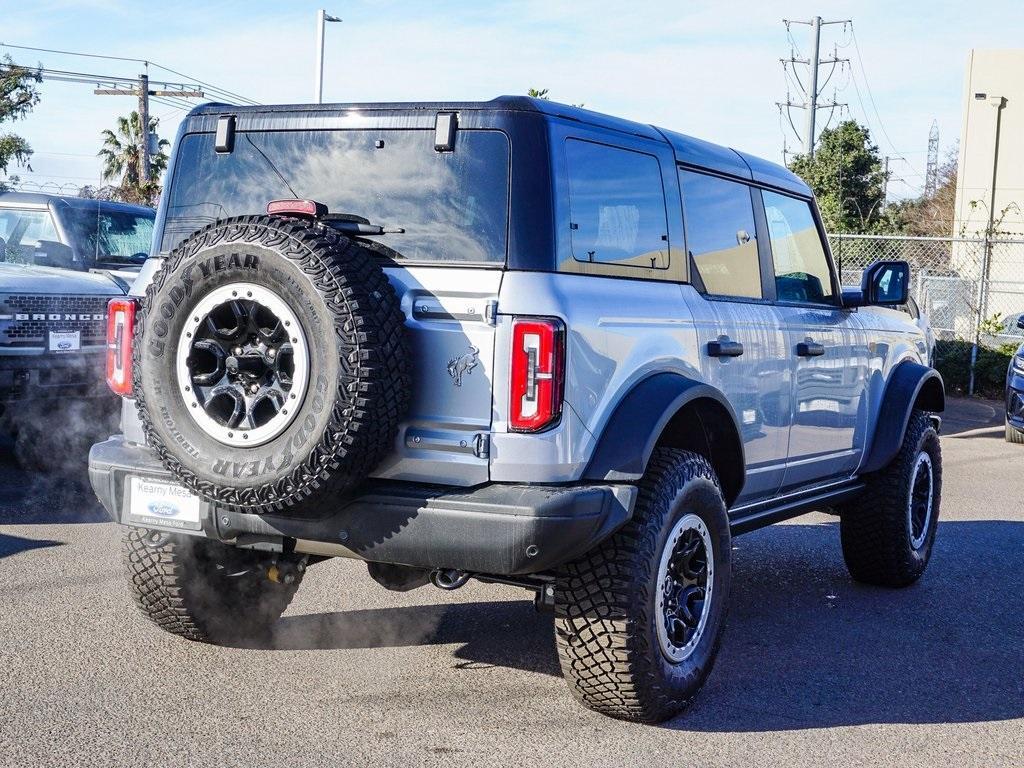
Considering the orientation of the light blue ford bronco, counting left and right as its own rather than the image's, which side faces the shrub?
front

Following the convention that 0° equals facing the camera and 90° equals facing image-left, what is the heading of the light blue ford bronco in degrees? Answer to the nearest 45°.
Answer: approximately 225°

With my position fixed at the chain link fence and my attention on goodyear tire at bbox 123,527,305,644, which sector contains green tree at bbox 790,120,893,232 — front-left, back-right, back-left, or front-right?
back-right

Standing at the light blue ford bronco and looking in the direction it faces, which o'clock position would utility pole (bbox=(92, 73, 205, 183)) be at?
The utility pole is roughly at 10 o'clock from the light blue ford bronco.

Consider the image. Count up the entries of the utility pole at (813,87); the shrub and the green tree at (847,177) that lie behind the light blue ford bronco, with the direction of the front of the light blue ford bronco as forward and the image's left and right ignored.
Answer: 0

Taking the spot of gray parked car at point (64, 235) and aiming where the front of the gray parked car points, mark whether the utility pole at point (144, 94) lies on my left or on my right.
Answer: on my left

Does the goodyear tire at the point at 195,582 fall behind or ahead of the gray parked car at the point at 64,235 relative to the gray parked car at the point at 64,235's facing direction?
ahead

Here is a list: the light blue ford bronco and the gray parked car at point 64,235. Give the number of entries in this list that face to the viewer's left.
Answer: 0

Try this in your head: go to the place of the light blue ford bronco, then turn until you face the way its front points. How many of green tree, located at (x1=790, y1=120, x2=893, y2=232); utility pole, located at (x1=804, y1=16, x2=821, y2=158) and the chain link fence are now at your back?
0

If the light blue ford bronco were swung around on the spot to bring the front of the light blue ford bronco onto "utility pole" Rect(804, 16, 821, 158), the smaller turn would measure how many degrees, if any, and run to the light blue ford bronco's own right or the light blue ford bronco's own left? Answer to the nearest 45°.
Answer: approximately 45° to the light blue ford bronco's own left

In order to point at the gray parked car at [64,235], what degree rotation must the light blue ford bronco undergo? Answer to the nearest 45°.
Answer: approximately 90° to its left

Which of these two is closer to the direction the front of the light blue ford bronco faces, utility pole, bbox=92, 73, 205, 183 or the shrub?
the shrub
